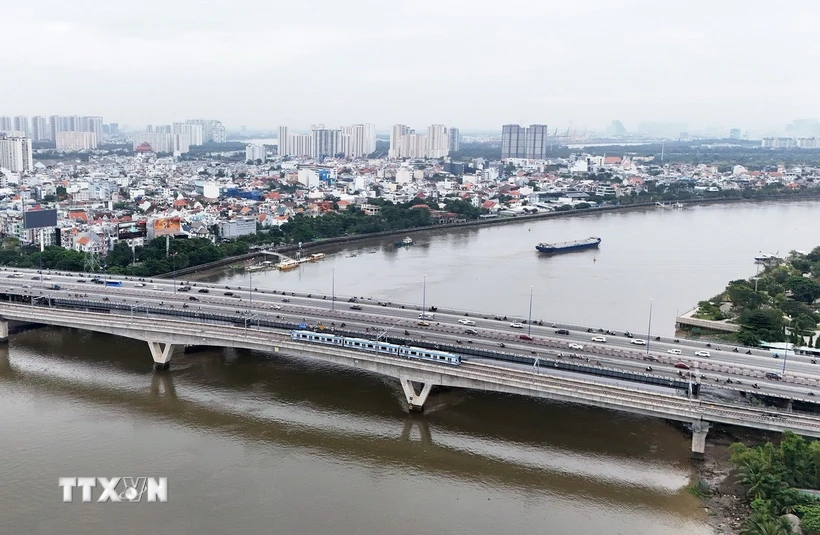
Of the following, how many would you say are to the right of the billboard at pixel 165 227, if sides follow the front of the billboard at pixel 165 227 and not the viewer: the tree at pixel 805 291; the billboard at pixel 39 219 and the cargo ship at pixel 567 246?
1

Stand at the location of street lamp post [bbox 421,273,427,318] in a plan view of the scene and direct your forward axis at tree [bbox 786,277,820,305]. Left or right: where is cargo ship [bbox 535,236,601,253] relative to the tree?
left

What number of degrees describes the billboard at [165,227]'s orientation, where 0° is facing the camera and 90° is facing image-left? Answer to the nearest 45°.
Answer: approximately 0°

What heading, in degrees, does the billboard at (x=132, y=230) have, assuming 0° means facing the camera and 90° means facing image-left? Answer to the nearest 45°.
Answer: approximately 0°

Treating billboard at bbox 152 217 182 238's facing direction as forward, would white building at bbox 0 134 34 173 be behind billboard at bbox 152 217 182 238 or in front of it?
behind

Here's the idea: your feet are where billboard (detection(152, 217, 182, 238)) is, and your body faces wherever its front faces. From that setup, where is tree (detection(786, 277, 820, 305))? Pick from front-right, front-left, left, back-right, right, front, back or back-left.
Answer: front-left

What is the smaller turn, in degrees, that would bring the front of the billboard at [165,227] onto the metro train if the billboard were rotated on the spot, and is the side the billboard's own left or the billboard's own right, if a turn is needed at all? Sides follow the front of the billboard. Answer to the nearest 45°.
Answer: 0° — it already faces it

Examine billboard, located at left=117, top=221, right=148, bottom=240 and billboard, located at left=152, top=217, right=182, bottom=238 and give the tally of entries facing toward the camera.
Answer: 2

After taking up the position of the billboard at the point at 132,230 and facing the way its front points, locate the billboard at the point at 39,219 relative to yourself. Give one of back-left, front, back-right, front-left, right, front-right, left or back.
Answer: right

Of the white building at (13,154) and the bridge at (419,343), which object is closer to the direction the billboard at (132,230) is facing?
the bridge

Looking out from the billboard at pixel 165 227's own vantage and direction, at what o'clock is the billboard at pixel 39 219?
the billboard at pixel 39 219 is roughly at 3 o'clock from the billboard at pixel 165 227.
